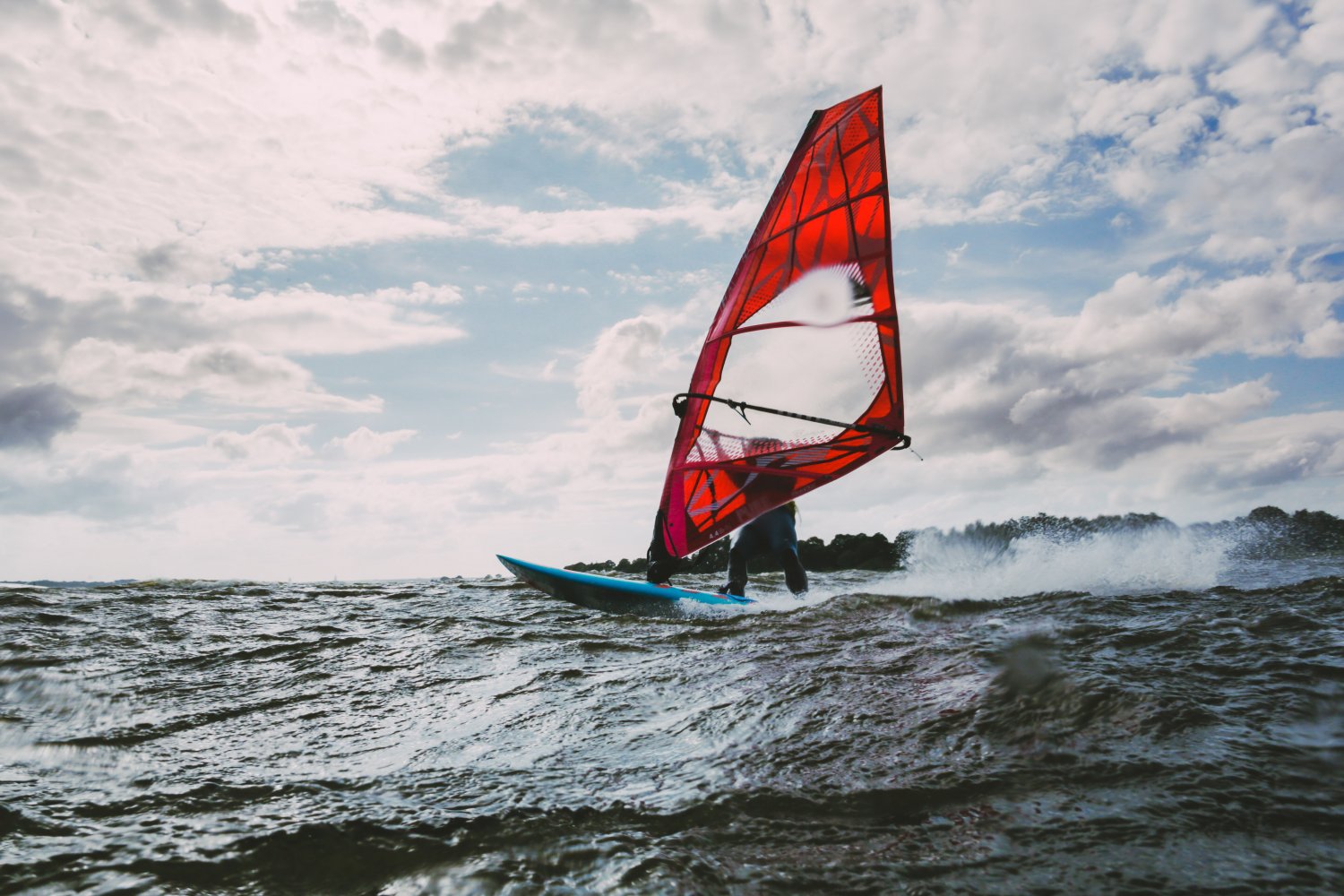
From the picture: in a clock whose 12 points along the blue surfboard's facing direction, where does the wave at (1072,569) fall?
The wave is roughly at 6 o'clock from the blue surfboard.

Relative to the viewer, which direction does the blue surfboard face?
to the viewer's left
